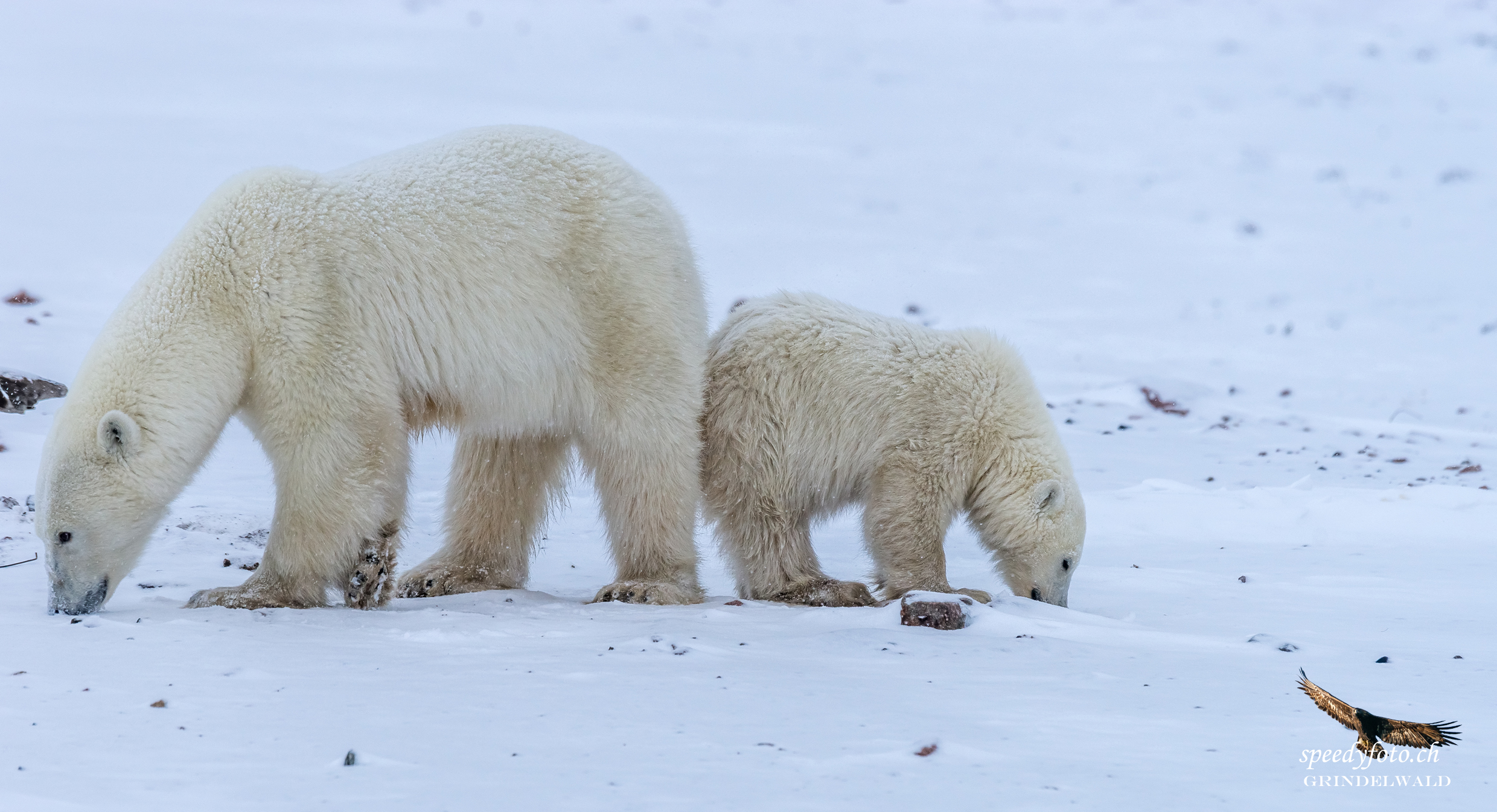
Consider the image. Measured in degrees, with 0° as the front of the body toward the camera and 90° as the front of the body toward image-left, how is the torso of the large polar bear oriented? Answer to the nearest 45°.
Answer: approximately 90°

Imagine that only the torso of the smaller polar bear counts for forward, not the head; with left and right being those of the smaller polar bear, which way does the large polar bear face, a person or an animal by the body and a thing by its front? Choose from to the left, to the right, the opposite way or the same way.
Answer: the opposite way

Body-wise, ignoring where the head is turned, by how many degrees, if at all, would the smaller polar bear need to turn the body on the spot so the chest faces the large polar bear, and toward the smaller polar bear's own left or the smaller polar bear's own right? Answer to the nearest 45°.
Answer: approximately 135° to the smaller polar bear's own right

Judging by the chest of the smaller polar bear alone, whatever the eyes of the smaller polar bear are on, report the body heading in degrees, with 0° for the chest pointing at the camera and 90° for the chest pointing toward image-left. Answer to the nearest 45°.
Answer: approximately 270°

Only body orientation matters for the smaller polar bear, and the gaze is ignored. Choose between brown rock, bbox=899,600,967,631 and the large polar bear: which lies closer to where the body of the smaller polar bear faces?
the brown rock

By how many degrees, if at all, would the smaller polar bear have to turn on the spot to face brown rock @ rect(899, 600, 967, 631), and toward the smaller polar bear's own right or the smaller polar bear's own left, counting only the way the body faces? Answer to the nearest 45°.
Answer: approximately 90° to the smaller polar bear's own right

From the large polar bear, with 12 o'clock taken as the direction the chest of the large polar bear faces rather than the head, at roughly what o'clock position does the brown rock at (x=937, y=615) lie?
The brown rock is roughly at 7 o'clock from the large polar bear.

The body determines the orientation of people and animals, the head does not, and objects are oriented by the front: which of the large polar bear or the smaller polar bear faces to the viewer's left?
the large polar bear

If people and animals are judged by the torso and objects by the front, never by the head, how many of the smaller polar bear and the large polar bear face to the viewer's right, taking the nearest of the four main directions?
1

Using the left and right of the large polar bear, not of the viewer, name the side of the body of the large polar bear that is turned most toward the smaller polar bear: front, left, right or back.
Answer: back
